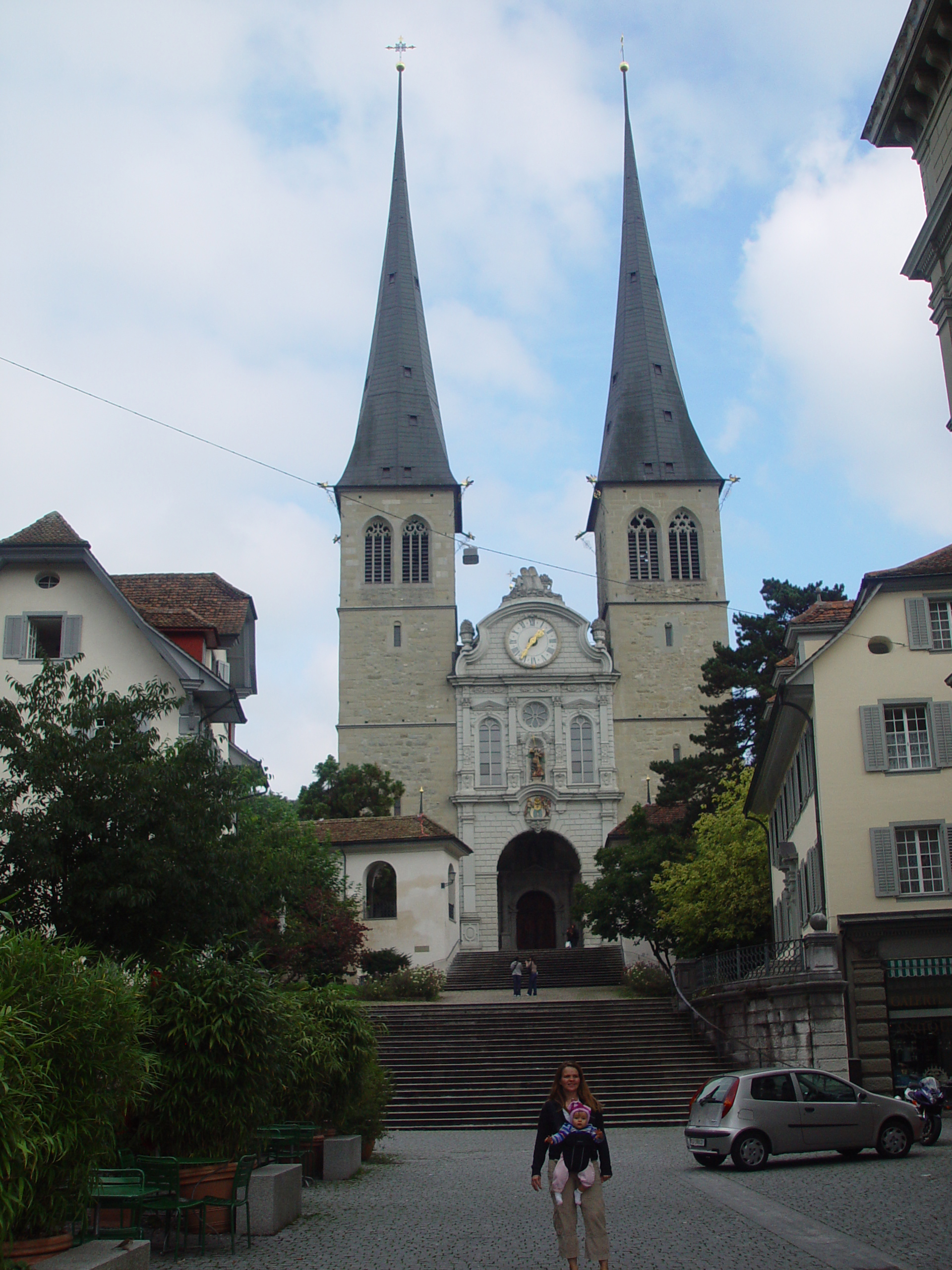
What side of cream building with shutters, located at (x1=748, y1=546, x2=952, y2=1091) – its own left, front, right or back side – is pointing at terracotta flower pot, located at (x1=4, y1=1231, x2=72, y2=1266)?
front

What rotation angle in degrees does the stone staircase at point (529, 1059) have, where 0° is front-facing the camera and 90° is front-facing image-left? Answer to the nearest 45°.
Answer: approximately 0°

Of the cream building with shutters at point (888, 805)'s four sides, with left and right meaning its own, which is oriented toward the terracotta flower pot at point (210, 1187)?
front

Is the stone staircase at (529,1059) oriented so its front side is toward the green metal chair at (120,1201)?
yes

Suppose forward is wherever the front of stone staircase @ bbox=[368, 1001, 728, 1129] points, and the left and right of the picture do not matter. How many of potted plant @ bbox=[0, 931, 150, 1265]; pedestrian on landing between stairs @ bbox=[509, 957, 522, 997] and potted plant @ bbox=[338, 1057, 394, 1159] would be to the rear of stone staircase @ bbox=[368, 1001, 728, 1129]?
1

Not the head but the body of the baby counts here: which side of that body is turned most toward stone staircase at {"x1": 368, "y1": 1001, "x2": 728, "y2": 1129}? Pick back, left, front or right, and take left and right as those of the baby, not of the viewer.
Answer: back

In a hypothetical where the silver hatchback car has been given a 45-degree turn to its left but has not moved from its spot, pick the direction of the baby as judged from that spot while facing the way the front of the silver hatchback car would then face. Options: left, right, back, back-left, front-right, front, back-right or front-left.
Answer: back

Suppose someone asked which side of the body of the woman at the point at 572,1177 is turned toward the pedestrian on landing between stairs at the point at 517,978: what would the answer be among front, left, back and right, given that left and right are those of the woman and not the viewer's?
back
